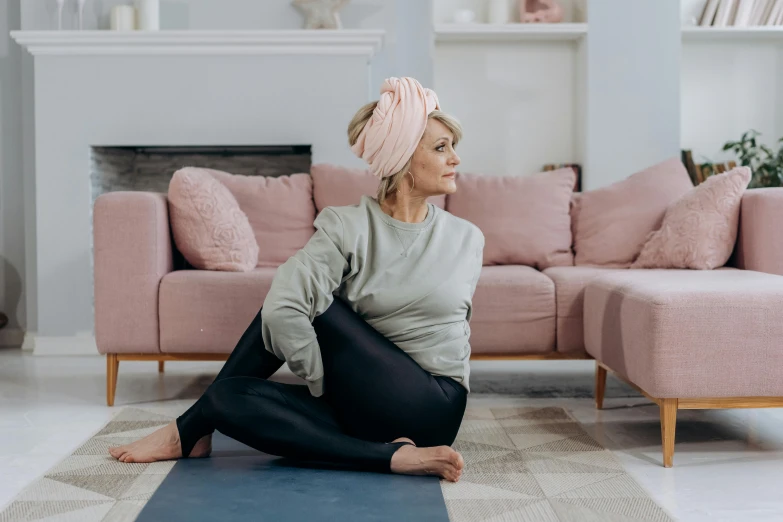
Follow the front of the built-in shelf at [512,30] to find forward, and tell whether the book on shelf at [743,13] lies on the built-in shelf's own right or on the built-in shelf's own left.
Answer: on the built-in shelf's own left

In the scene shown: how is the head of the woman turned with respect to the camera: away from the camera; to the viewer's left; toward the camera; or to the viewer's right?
to the viewer's right

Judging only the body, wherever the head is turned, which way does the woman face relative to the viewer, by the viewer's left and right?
facing the viewer

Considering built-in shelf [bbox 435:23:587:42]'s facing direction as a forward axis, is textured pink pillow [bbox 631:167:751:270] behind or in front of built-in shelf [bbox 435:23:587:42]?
in front

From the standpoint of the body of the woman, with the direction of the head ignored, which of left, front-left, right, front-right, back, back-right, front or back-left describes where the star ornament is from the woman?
back

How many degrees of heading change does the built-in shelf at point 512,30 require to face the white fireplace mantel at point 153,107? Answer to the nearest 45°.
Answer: approximately 90° to its right

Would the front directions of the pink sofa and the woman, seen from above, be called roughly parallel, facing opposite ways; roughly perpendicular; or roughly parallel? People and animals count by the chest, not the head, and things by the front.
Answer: roughly parallel

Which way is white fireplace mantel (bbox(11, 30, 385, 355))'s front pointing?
toward the camera

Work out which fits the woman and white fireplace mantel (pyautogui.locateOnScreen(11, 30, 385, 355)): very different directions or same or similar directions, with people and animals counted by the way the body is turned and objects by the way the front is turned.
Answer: same or similar directions

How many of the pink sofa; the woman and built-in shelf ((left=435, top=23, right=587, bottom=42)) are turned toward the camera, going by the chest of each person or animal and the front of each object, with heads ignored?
3
